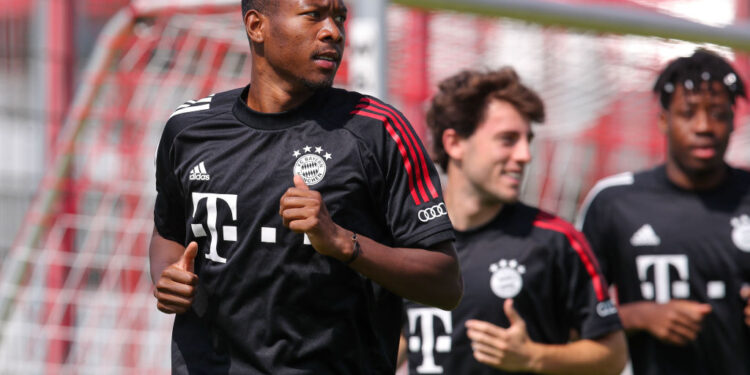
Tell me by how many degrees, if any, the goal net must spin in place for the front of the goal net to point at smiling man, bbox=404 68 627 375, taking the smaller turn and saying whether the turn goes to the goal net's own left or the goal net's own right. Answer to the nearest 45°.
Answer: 0° — it already faces them

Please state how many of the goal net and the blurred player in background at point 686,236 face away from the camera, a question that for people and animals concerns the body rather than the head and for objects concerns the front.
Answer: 0

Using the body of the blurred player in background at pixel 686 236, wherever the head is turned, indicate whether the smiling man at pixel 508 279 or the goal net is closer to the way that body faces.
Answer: the smiling man

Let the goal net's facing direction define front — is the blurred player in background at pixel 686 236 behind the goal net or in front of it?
in front

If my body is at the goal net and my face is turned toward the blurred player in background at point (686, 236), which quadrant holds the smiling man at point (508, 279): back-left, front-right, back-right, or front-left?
front-right

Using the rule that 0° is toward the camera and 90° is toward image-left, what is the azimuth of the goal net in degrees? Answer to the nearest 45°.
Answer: approximately 315°

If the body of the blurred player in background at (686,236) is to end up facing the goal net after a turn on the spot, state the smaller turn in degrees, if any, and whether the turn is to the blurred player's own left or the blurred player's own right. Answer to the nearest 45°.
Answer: approximately 90° to the blurred player's own right

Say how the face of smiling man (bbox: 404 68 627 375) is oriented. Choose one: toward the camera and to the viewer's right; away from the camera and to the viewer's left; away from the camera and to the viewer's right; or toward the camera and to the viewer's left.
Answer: toward the camera and to the viewer's right

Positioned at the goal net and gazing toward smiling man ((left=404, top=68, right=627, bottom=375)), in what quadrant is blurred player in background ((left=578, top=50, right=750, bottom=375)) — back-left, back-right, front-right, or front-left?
front-left

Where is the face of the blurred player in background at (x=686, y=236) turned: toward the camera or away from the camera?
toward the camera

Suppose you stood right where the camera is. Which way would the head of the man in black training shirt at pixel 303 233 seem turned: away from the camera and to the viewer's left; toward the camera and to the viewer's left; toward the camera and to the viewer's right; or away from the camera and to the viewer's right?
toward the camera and to the viewer's right

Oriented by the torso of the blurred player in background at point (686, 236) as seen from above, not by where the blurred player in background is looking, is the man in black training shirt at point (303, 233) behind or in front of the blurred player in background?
in front

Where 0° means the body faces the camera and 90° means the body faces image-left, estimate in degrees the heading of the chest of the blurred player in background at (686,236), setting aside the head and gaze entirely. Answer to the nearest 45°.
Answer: approximately 0°

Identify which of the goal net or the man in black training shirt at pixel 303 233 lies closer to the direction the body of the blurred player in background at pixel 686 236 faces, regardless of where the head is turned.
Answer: the man in black training shirt

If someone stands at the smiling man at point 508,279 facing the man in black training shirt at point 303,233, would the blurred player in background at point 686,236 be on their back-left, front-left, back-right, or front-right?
back-left
